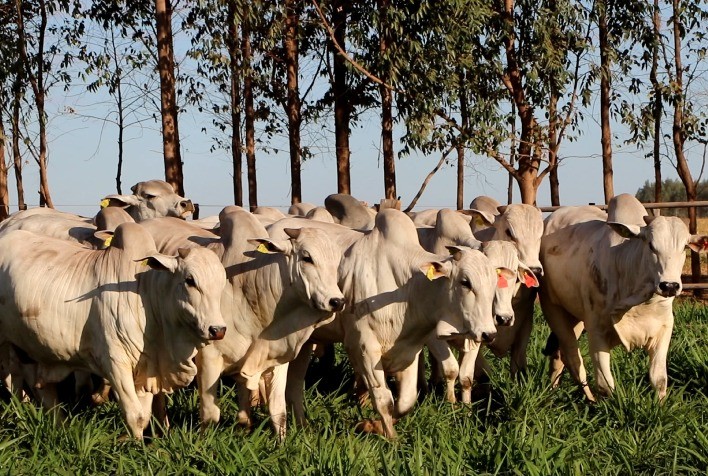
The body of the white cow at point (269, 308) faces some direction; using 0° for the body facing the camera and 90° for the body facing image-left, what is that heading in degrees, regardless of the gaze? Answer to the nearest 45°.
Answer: approximately 315°

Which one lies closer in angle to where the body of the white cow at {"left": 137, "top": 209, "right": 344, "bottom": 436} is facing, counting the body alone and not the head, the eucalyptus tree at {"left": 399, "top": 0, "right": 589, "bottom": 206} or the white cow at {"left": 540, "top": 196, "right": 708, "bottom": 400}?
the white cow

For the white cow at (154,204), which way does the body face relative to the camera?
to the viewer's right

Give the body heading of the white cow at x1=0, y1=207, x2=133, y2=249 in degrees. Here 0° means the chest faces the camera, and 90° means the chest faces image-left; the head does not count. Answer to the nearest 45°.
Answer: approximately 270°

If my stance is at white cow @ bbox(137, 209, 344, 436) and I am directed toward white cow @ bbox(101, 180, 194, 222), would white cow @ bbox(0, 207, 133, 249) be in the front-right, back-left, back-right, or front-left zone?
front-left

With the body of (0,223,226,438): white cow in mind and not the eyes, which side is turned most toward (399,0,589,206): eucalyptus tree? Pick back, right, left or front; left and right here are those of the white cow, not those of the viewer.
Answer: left

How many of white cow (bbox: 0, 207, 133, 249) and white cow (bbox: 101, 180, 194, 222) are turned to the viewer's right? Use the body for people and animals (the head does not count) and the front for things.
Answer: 2

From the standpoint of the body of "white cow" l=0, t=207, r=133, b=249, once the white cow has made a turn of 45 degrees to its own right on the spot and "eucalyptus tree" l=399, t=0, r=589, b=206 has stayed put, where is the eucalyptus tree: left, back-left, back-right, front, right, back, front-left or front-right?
left

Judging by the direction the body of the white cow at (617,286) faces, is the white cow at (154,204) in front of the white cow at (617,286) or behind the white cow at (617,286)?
behind

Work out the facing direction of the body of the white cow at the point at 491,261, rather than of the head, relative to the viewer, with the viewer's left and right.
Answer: facing the viewer and to the right of the viewer

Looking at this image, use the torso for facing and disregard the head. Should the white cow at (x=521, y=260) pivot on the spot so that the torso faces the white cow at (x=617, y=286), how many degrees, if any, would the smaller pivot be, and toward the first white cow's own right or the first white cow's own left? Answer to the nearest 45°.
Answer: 0° — it already faces it

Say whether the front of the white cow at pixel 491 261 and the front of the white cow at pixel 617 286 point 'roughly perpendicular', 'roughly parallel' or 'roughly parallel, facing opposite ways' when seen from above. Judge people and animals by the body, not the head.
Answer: roughly parallel

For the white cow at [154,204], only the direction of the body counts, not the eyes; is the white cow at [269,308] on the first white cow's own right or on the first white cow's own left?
on the first white cow's own right
